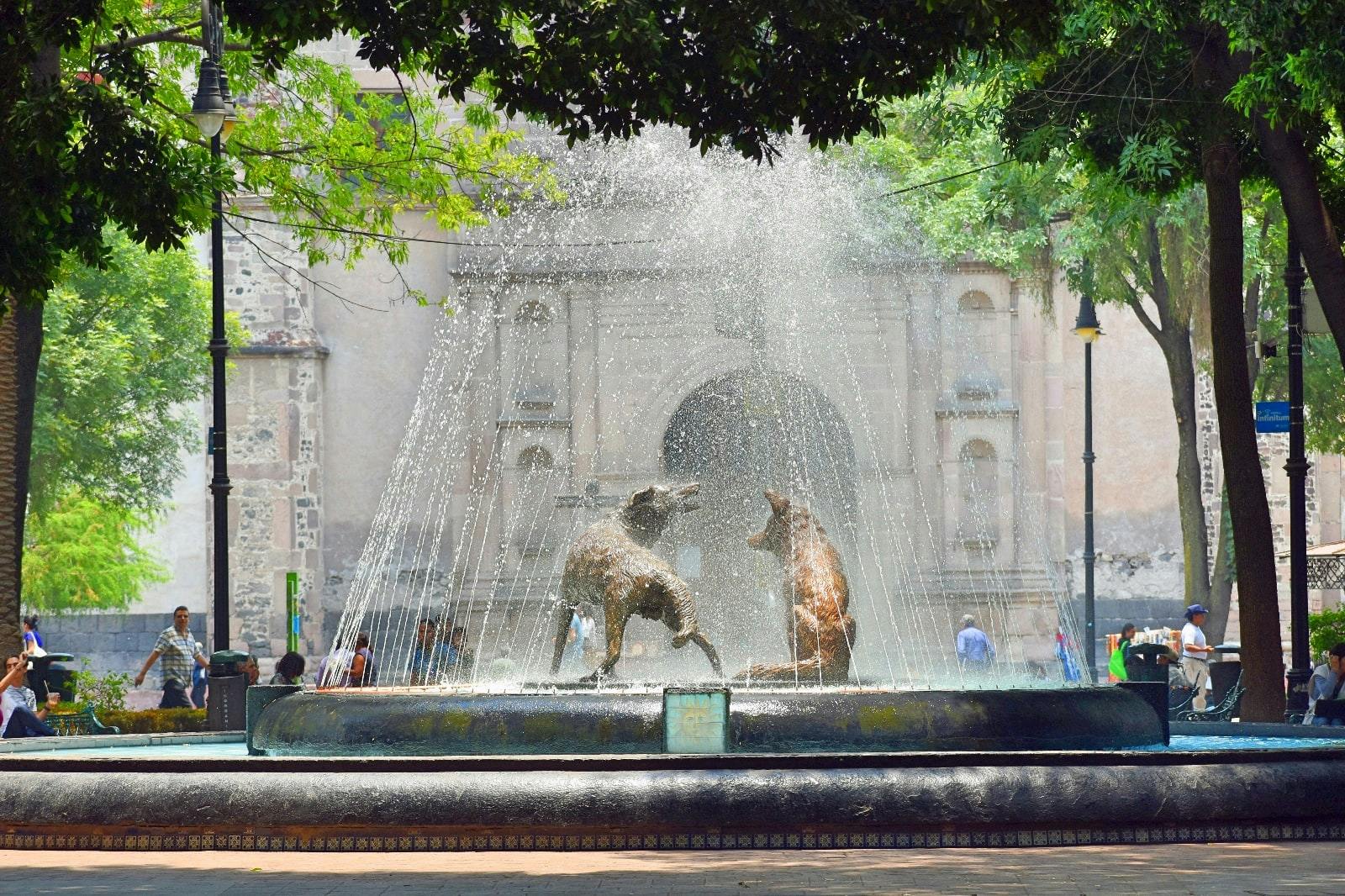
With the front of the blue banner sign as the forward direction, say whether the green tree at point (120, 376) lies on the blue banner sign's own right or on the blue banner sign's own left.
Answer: on the blue banner sign's own right

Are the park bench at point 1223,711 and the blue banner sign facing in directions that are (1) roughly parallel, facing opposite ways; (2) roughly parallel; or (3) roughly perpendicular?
roughly perpendicular

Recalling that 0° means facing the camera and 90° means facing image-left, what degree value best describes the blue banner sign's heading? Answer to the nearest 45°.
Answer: approximately 0°

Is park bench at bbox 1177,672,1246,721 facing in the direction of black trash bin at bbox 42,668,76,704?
yes

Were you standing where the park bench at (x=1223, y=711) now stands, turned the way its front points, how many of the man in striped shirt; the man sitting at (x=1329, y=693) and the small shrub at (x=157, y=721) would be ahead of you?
2

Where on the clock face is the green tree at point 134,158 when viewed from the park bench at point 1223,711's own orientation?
The green tree is roughly at 11 o'clock from the park bench.

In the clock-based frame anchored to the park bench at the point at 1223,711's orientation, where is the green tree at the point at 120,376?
The green tree is roughly at 1 o'clock from the park bench.

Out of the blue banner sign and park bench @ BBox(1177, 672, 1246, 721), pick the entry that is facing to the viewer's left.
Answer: the park bench

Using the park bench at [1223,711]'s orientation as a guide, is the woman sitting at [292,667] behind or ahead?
ahead

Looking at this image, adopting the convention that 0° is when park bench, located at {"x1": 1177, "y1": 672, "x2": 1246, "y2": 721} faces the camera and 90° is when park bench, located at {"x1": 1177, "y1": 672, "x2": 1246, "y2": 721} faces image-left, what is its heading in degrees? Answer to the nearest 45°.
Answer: approximately 90°

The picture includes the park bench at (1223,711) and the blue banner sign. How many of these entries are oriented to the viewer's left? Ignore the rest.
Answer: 1

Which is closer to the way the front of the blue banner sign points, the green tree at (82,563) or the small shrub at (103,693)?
the small shrub
